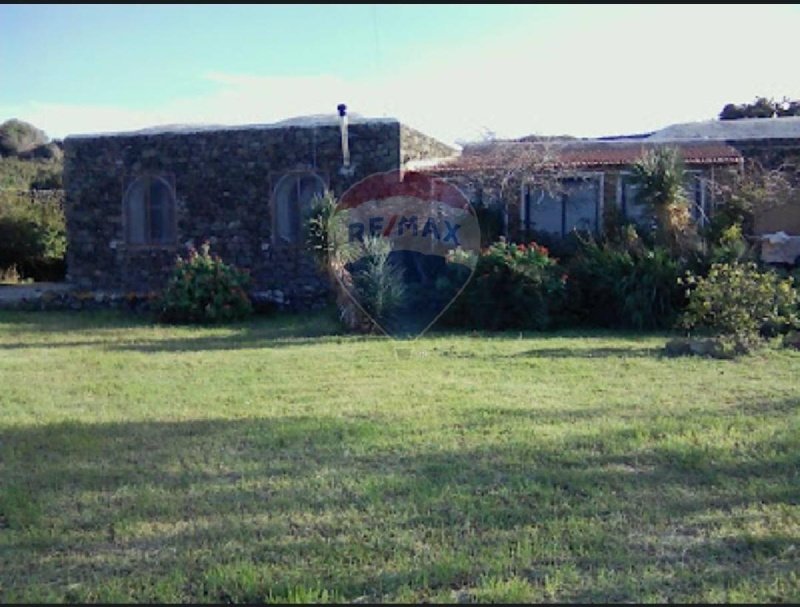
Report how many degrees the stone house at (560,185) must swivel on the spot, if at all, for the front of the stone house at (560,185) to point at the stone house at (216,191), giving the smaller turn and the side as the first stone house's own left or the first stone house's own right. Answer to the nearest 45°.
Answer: approximately 90° to the first stone house's own right

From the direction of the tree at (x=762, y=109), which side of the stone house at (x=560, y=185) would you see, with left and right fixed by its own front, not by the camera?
back

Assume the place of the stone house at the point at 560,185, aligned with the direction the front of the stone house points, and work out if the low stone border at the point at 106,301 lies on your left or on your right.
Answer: on your right

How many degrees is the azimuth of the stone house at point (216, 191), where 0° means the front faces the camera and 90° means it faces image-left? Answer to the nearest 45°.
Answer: approximately 0°

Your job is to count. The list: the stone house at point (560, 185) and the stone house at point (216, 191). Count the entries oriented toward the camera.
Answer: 2

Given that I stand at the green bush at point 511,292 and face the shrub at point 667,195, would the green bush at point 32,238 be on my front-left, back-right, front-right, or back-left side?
back-left

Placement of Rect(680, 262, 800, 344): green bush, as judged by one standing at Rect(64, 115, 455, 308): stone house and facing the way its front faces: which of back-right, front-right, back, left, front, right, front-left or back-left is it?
front-left

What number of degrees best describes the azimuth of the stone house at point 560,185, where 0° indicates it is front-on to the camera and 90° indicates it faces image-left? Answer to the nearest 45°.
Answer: approximately 0°
